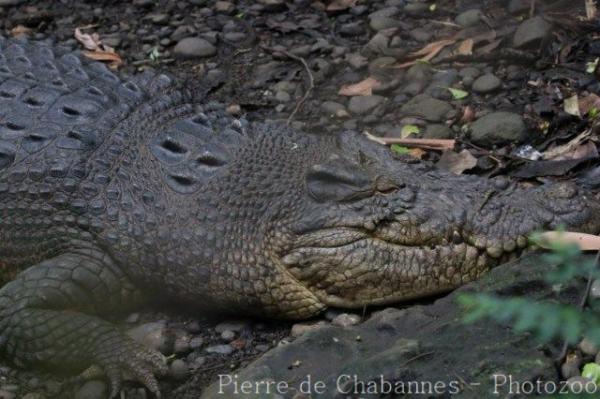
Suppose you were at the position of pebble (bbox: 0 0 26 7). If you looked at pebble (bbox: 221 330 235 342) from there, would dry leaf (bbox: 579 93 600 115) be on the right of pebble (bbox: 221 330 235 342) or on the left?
left

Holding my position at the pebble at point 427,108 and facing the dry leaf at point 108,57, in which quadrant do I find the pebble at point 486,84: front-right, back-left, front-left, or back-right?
back-right

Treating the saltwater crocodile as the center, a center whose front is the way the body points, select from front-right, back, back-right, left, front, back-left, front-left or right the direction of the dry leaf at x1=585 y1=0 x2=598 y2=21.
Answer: front-left

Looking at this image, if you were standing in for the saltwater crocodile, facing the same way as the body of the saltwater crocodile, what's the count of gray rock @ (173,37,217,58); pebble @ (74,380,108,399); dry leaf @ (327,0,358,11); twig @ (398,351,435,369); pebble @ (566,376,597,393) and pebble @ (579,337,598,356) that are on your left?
2

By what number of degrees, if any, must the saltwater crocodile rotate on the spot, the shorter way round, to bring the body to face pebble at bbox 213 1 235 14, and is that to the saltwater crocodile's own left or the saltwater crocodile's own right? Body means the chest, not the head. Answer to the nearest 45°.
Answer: approximately 90° to the saltwater crocodile's own left

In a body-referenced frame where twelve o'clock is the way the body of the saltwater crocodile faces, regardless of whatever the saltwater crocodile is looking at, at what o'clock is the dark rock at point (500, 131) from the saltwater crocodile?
The dark rock is roughly at 11 o'clock from the saltwater crocodile.

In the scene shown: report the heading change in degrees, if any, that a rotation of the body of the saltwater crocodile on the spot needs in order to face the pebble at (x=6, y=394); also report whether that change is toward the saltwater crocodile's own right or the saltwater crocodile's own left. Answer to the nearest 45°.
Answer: approximately 135° to the saltwater crocodile's own right

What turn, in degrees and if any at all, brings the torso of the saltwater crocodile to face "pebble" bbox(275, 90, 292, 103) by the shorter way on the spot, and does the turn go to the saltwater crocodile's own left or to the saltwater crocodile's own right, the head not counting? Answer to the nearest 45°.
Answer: approximately 90° to the saltwater crocodile's own left

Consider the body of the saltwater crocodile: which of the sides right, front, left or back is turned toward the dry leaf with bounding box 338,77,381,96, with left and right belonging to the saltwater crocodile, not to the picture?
left

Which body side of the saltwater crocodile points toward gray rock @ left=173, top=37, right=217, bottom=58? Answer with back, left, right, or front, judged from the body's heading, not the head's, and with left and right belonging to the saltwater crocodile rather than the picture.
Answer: left

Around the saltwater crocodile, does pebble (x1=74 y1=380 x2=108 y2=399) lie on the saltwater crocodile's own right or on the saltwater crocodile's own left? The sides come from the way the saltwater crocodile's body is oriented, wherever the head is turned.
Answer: on the saltwater crocodile's own right

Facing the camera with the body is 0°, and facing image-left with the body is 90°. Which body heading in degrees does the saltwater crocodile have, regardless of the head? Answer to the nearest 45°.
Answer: approximately 270°

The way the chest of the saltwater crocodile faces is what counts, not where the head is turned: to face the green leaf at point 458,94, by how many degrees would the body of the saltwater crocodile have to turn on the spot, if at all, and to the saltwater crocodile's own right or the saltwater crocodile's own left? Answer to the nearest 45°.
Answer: approximately 45° to the saltwater crocodile's own left

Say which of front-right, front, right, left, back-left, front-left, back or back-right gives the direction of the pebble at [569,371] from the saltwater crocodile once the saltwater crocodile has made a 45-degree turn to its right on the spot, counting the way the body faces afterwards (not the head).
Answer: front

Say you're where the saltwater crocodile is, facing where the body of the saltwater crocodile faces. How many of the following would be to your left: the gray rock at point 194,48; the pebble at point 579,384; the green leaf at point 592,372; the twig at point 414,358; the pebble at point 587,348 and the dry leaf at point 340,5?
2

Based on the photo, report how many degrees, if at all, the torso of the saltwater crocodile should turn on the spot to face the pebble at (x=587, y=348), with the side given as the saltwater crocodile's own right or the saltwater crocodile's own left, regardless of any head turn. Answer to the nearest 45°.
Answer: approximately 45° to the saltwater crocodile's own right

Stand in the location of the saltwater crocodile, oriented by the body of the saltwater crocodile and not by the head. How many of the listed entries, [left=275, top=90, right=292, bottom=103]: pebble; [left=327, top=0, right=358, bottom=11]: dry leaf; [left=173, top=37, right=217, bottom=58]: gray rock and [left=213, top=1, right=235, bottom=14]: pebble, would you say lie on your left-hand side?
4
